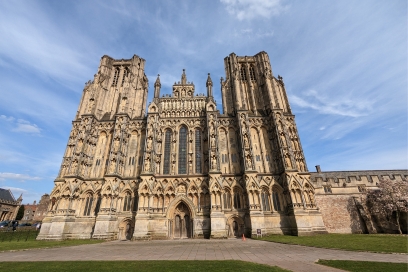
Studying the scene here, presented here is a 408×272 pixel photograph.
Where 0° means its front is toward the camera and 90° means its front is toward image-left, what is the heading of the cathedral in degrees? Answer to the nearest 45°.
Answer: approximately 0°

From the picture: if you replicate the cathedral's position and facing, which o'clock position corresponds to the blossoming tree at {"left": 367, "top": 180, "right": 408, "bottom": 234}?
The blossoming tree is roughly at 9 o'clock from the cathedral.
